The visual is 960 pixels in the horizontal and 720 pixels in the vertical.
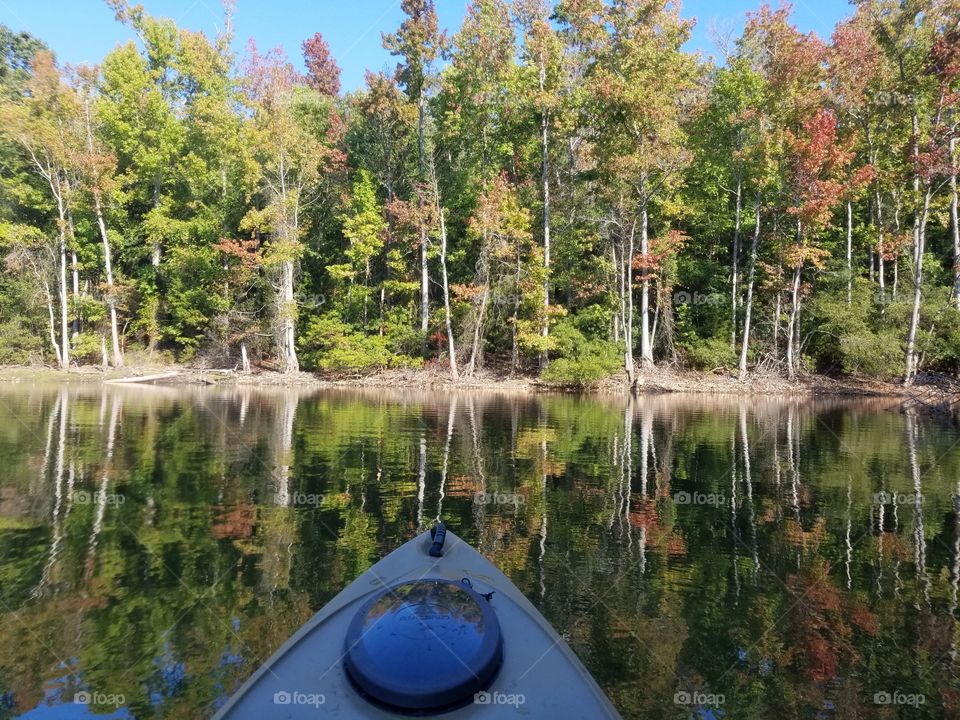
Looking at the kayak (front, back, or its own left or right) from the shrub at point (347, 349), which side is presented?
front

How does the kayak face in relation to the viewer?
away from the camera

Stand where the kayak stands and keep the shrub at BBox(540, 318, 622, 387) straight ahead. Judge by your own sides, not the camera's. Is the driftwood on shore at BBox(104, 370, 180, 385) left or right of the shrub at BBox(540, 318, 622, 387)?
left

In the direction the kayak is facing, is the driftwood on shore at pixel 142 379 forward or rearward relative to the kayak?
forward

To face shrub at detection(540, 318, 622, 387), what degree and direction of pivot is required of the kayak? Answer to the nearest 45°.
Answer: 0° — it already faces it
